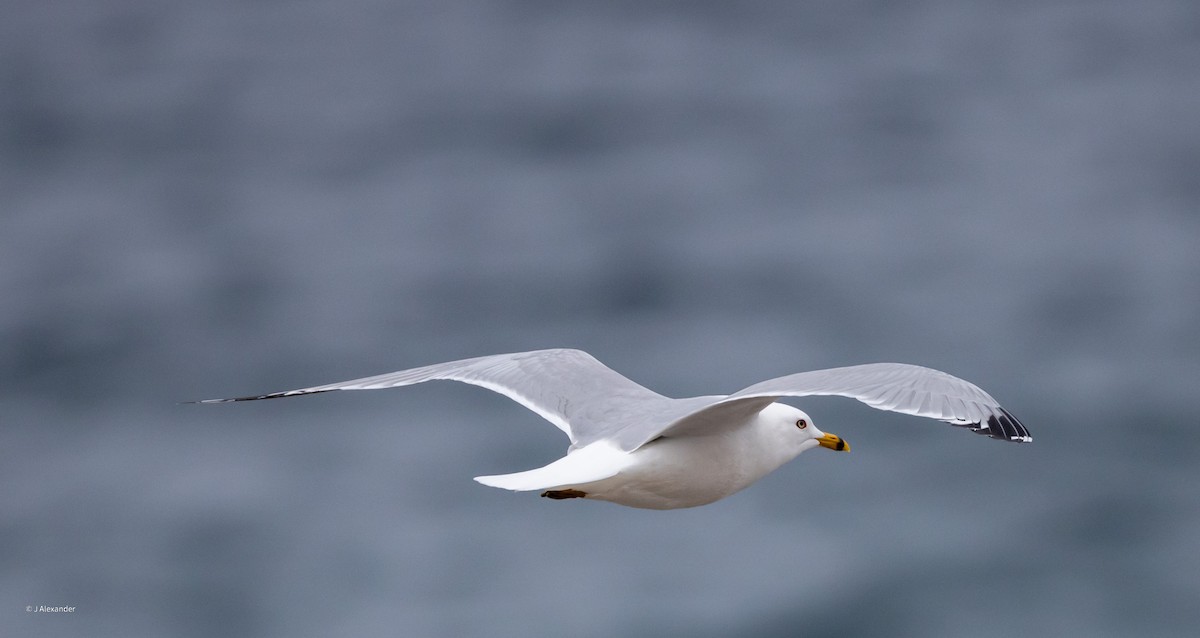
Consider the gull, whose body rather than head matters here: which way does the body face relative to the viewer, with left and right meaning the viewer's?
facing away from the viewer and to the right of the viewer
